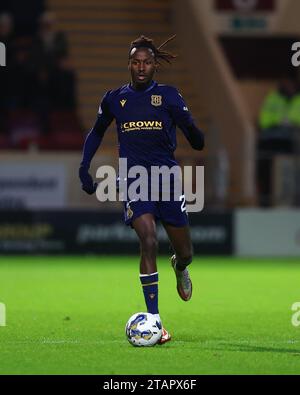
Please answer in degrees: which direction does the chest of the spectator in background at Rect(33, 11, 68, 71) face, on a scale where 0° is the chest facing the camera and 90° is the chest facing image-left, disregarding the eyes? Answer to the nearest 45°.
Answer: approximately 0°

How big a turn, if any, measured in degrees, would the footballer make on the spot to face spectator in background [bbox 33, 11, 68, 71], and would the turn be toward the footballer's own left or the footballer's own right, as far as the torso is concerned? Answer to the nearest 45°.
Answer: approximately 180°

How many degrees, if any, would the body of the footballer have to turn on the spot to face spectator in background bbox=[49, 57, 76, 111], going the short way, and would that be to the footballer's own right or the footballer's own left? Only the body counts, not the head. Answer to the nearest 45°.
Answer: approximately 180°

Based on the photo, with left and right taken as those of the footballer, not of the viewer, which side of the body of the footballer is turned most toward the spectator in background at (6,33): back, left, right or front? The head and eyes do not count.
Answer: back
